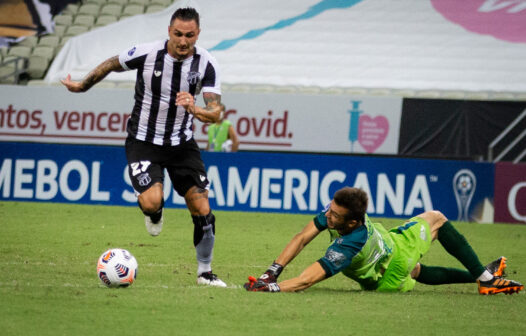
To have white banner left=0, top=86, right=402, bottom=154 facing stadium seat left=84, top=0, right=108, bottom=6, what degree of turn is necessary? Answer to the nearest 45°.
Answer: approximately 135° to its right

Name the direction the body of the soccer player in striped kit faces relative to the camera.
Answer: toward the camera

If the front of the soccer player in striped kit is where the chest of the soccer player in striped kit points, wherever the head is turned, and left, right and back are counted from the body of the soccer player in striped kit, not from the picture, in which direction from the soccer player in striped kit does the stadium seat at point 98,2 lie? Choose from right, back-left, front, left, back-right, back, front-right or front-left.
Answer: back

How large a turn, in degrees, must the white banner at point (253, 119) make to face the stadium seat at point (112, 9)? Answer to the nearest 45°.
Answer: approximately 135° to its right

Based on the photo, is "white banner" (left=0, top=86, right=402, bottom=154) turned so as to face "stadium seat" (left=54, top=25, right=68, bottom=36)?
no

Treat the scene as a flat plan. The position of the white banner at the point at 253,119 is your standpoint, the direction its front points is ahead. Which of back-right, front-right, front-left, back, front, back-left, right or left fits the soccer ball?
front

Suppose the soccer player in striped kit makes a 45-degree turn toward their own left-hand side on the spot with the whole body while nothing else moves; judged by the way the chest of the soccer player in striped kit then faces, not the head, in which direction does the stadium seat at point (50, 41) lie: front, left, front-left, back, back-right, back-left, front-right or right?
back-left

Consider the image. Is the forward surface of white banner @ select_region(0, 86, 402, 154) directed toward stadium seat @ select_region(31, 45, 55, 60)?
no

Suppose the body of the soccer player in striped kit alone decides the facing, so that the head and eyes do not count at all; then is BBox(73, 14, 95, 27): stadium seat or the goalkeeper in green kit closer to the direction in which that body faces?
the goalkeeper in green kit

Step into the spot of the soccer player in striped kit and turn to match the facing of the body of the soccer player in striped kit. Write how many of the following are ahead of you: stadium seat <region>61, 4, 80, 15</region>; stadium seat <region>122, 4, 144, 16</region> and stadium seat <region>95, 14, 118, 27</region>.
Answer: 0

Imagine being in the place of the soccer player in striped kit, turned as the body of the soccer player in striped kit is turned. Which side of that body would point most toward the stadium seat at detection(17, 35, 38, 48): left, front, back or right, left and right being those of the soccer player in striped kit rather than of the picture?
back

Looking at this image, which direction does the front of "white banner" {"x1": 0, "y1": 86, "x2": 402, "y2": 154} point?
toward the camera

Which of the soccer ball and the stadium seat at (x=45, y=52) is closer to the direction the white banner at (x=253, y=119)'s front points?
the soccer ball

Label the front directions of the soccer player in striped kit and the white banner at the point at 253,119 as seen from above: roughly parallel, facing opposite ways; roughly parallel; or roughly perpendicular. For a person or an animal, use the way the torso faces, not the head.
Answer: roughly parallel

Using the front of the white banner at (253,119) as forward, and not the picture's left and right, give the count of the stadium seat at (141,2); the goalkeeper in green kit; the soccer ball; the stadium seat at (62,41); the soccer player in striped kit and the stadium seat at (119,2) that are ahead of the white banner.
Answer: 3

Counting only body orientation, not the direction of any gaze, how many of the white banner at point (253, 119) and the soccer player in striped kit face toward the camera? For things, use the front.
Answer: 2

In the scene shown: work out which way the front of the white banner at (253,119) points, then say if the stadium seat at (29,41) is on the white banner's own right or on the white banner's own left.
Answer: on the white banner's own right

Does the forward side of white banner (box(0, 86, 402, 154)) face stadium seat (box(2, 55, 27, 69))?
no
